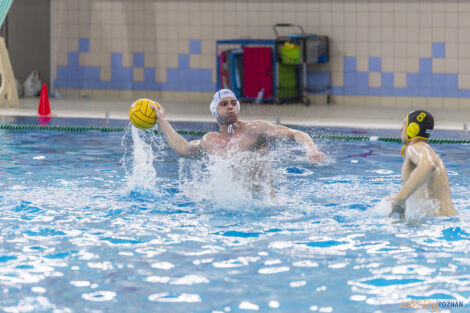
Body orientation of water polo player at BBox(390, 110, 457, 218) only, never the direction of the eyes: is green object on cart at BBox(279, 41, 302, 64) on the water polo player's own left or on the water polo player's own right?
on the water polo player's own right

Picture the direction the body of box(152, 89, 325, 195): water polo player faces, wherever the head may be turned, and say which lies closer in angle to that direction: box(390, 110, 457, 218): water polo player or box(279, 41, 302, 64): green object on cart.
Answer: the water polo player

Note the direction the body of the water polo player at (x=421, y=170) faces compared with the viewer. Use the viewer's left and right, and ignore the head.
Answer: facing to the left of the viewer

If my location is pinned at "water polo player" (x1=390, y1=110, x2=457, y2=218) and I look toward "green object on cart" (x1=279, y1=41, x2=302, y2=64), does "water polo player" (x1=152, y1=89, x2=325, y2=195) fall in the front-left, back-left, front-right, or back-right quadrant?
front-left

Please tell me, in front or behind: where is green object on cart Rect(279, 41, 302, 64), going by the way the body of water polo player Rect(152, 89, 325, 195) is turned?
behind

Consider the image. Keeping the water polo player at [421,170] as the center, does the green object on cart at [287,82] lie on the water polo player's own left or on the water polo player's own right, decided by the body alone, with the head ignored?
on the water polo player's own right

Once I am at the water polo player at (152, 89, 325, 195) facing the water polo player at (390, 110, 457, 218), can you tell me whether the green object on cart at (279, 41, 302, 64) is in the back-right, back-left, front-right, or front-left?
back-left

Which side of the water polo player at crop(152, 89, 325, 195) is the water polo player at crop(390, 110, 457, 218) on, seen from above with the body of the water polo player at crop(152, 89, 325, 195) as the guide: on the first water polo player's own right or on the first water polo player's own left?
on the first water polo player's own left

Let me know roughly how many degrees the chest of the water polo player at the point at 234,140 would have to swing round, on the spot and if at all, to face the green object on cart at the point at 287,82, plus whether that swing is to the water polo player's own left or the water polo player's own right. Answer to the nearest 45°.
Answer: approximately 180°

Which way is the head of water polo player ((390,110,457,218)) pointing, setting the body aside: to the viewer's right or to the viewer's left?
to the viewer's left

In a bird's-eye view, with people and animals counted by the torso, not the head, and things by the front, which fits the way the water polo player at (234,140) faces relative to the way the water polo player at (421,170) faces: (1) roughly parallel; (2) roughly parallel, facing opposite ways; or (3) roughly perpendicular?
roughly perpendicular

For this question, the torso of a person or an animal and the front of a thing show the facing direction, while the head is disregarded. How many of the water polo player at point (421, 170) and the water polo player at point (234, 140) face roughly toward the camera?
1

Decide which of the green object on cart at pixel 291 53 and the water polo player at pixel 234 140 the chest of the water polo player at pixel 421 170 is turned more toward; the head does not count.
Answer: the water polo player

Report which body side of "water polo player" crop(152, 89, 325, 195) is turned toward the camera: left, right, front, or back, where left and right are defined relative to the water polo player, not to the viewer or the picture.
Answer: front
